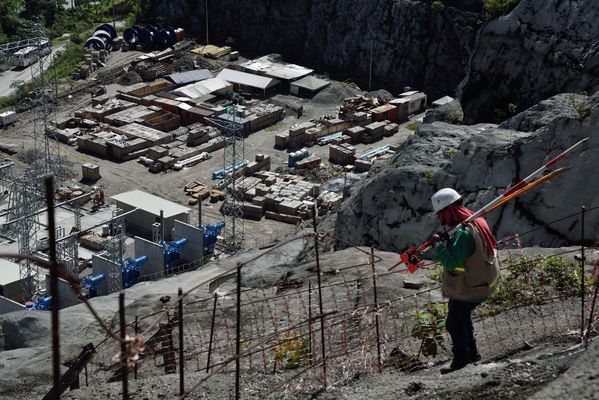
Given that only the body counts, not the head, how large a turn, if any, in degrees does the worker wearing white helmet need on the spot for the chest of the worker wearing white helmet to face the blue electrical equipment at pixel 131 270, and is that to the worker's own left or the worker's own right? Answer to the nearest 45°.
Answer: approximately 45° to the worker's own right

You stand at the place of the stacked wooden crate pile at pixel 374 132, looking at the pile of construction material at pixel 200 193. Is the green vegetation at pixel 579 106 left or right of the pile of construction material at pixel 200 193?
left

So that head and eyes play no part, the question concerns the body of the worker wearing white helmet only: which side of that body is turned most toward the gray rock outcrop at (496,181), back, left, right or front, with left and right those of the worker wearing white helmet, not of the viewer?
right

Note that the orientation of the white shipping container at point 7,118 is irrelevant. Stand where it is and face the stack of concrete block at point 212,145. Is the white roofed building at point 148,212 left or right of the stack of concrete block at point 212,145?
right

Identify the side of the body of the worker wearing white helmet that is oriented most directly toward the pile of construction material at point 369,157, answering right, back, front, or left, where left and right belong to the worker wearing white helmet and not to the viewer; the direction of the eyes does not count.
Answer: right

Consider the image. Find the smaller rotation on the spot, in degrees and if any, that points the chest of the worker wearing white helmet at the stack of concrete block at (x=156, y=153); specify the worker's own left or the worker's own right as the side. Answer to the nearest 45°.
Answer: approximately 45° to the worker's own right

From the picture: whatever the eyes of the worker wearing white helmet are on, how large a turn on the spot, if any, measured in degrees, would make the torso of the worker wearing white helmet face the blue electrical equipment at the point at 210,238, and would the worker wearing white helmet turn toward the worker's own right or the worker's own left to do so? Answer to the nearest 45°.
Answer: approximately 45° to the worker's own right

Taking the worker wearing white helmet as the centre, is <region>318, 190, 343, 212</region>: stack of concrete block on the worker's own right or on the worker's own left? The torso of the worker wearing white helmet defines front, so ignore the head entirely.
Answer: on the worker's own right

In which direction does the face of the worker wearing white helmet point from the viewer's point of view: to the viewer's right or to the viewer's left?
to the viewer's left

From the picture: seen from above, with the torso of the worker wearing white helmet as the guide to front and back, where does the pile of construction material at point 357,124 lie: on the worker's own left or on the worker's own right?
on the worker's own right

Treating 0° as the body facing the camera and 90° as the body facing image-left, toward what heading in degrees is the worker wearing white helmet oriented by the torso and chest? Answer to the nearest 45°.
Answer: approximately 90°

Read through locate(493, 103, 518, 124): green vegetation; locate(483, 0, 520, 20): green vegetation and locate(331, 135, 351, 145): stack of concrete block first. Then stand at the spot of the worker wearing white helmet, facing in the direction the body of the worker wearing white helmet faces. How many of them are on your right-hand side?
3

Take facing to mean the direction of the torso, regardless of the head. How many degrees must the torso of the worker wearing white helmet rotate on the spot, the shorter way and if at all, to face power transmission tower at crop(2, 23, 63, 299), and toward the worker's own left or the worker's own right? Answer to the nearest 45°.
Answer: approximately 45° to the worker's own right
